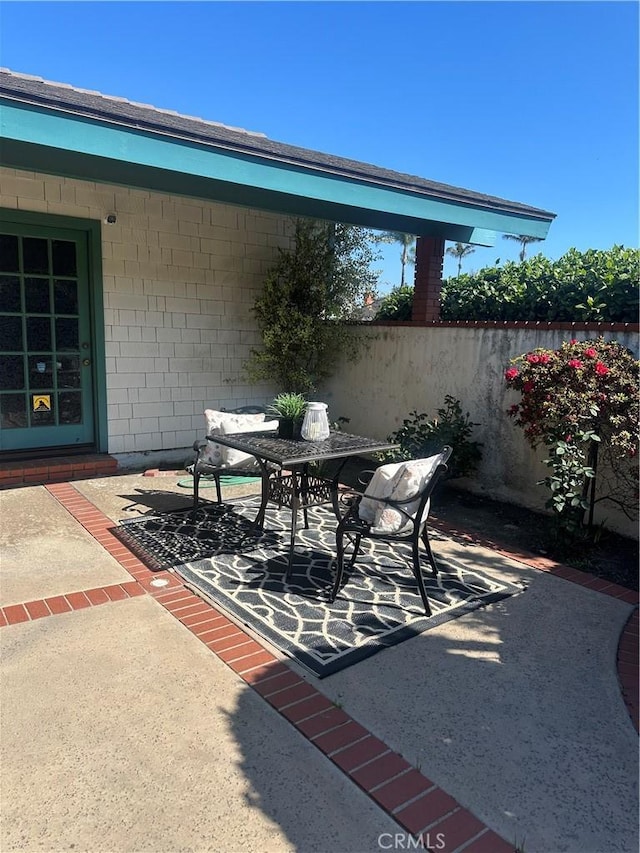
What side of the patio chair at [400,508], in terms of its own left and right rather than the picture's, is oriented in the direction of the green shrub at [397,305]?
right

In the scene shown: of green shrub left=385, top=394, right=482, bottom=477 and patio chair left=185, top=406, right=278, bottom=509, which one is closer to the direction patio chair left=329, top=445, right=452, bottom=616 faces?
the patio chair

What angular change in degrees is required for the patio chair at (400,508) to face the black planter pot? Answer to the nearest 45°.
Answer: approximately 45° to its right

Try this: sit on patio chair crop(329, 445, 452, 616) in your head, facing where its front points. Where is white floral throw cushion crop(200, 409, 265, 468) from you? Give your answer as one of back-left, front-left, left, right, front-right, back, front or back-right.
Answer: front-right

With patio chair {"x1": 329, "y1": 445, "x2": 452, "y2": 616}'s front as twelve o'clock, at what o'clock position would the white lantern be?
The white lantern is roughly at 2 o'clock from the patio chair.

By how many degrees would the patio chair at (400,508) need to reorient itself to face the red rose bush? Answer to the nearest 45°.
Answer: approximately 135° to its right

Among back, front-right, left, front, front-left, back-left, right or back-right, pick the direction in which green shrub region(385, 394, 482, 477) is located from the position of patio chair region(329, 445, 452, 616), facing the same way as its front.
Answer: right

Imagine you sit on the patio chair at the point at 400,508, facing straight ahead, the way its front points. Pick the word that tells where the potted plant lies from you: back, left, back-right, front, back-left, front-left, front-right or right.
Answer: front-right

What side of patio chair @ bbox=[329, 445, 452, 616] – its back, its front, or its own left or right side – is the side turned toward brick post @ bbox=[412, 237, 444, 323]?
right

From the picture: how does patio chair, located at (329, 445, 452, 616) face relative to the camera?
to the viewer's left

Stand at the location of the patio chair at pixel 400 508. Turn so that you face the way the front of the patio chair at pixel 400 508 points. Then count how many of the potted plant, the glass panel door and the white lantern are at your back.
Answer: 0

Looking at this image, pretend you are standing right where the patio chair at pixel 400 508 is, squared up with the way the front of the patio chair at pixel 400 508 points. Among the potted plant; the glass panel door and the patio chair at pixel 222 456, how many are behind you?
0

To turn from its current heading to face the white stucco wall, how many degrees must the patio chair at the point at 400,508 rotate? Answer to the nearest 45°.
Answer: approximately 90° to its right

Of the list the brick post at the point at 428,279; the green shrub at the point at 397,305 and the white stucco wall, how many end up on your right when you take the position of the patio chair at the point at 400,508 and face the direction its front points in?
3
